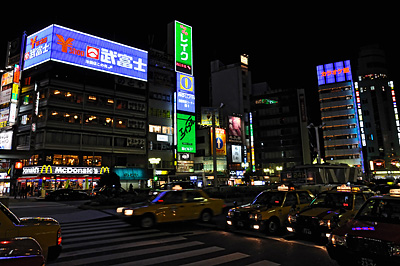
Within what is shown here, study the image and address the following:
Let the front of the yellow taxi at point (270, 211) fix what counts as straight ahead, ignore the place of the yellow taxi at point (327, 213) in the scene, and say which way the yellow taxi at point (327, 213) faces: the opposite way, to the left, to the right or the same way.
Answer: the same way

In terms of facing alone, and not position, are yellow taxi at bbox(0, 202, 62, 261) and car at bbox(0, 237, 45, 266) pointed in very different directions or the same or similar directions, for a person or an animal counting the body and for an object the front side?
same or similar directions

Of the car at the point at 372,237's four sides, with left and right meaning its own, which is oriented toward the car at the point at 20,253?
front

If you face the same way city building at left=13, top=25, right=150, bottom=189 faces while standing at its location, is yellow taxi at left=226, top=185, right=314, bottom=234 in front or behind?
in front

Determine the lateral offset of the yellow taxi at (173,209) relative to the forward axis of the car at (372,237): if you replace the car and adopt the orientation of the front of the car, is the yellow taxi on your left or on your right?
on your right

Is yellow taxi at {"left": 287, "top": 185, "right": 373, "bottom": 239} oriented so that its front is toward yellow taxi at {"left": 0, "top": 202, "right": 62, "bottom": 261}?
yes

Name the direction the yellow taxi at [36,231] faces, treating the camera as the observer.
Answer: facing to the left of the viewer

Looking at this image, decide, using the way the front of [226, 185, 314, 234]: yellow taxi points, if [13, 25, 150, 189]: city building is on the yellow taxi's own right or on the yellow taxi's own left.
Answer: on the yellow taxi's own right

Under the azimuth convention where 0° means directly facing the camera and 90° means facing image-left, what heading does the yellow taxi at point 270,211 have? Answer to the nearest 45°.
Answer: approximately 45°

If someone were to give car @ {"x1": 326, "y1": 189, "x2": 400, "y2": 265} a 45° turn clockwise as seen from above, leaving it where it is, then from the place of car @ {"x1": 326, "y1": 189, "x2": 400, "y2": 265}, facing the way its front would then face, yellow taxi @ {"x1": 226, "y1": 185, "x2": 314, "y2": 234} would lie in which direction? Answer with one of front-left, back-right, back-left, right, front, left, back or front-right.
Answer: front-right

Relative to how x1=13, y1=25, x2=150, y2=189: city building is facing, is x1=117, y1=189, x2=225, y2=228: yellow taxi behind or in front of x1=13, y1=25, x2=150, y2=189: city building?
in front

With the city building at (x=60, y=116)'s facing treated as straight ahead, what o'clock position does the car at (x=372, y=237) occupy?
The car is roughly at 1 o'clock from the city building.

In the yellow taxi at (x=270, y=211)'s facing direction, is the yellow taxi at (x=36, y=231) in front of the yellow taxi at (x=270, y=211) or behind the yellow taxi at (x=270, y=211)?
in front

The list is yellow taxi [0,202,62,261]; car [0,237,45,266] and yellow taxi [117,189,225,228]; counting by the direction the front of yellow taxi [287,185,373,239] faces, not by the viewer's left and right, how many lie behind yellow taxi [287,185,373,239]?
0

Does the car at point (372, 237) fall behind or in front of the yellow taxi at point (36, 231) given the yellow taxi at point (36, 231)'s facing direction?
behind
